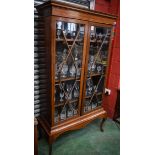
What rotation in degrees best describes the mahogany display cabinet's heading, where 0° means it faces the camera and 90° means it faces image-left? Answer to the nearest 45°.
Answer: approximately 315°
